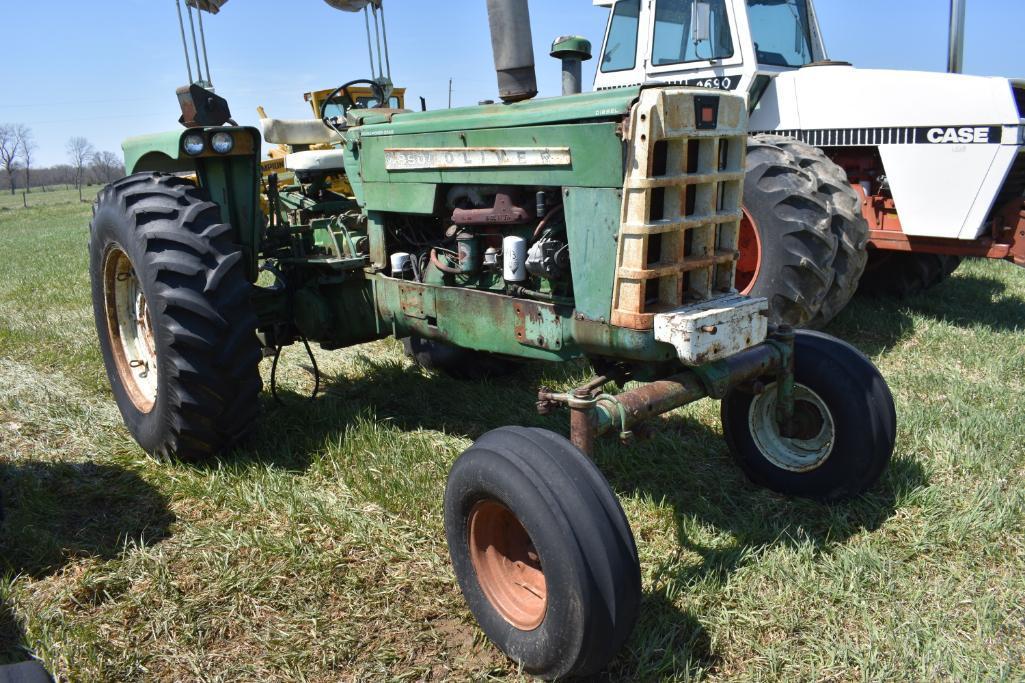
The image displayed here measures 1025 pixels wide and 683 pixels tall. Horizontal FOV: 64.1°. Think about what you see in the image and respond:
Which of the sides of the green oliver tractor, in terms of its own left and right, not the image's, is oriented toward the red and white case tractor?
left

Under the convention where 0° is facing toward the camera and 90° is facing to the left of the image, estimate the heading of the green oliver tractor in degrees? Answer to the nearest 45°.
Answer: approximately 315°
